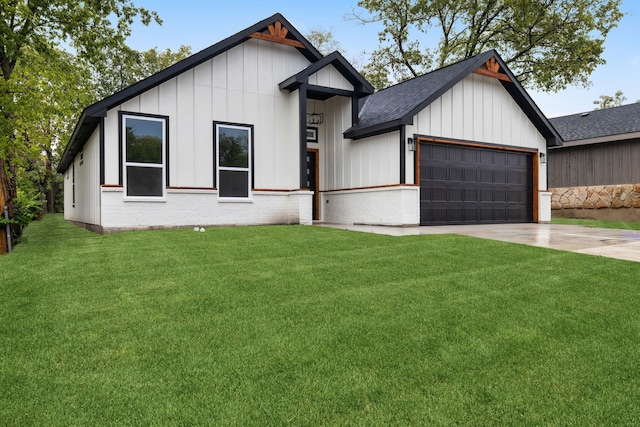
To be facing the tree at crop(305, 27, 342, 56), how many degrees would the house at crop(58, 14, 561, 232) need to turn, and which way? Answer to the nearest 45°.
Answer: approximately 135° to its left

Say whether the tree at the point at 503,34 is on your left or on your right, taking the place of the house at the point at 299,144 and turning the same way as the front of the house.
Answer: on your left

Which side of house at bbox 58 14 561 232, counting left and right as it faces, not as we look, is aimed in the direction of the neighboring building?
left

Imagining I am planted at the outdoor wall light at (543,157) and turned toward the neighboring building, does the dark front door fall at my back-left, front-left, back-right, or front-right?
back-left

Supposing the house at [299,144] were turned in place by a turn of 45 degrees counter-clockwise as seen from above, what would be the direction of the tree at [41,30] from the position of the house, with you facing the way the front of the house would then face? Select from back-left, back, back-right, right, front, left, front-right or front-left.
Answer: back

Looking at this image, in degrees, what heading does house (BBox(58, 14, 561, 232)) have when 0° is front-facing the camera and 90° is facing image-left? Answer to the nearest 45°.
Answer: approximately 315°
